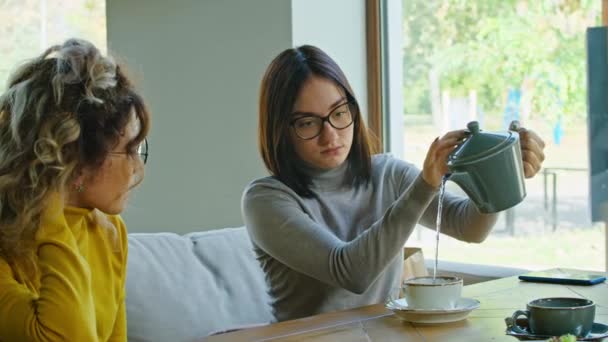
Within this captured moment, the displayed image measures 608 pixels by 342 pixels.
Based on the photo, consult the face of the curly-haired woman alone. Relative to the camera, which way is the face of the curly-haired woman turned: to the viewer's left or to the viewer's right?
to the viewer's right

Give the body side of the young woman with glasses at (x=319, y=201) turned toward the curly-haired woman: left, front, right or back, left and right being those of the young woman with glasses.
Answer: right

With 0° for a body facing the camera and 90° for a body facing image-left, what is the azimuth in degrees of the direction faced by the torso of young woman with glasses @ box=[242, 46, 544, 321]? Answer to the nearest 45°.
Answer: approximately 315°

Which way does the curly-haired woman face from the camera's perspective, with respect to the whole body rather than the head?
to the viewer's right

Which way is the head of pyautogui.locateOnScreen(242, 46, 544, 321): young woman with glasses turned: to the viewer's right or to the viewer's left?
to the viewer's right
